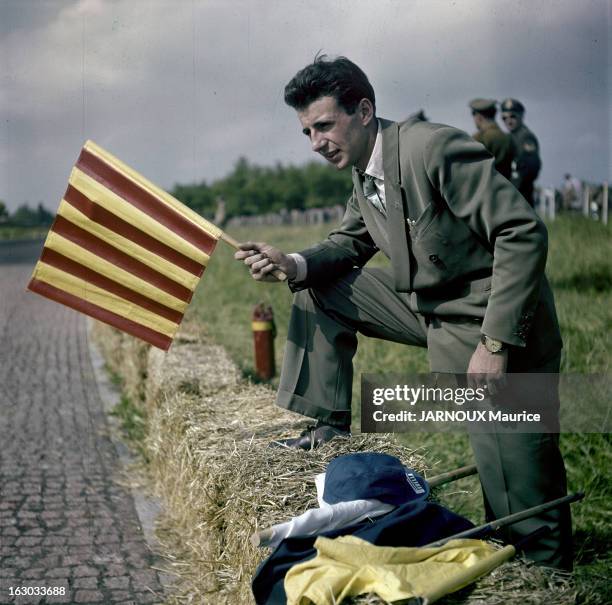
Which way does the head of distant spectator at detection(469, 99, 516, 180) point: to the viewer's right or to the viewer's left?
to the viewer's left

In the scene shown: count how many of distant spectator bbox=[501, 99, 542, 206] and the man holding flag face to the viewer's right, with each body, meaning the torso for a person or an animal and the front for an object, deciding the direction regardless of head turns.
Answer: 0

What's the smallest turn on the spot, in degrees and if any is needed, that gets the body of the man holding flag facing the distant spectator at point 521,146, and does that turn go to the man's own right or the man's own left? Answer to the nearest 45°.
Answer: approximately 135° to the man's own right

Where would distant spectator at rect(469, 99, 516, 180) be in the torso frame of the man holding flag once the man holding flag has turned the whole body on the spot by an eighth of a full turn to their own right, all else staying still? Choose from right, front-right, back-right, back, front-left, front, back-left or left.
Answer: right

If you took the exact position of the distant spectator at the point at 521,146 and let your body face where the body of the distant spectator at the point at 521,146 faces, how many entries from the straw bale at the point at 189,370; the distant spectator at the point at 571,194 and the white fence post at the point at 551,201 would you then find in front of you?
1

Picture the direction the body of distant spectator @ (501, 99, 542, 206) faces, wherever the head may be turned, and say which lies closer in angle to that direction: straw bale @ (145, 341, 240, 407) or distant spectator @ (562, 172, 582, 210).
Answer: the straw bale

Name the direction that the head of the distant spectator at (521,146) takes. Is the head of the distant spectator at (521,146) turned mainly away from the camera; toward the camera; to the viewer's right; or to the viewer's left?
toward the camera

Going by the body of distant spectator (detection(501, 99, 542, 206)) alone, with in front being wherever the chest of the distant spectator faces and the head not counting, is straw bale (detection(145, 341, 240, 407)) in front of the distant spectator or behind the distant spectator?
in front

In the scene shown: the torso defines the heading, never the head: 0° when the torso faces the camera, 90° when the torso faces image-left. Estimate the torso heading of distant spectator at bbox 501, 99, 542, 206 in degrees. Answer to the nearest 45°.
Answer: approximately 45°

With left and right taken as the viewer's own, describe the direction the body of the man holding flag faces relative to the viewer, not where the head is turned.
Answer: facing the viewer and to the left of the viewer

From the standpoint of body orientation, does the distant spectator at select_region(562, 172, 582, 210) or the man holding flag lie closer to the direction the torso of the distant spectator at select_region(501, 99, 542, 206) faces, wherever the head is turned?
the man holding flag

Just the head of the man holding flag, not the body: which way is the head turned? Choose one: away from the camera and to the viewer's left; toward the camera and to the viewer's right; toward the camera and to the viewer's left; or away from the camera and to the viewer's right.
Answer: toward the camera and to the viewer's left

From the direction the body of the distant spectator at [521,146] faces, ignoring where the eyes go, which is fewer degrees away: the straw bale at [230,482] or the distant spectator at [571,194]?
the straw bale

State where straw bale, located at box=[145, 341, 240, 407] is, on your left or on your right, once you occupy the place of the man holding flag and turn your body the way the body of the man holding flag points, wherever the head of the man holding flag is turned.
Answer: on your right
